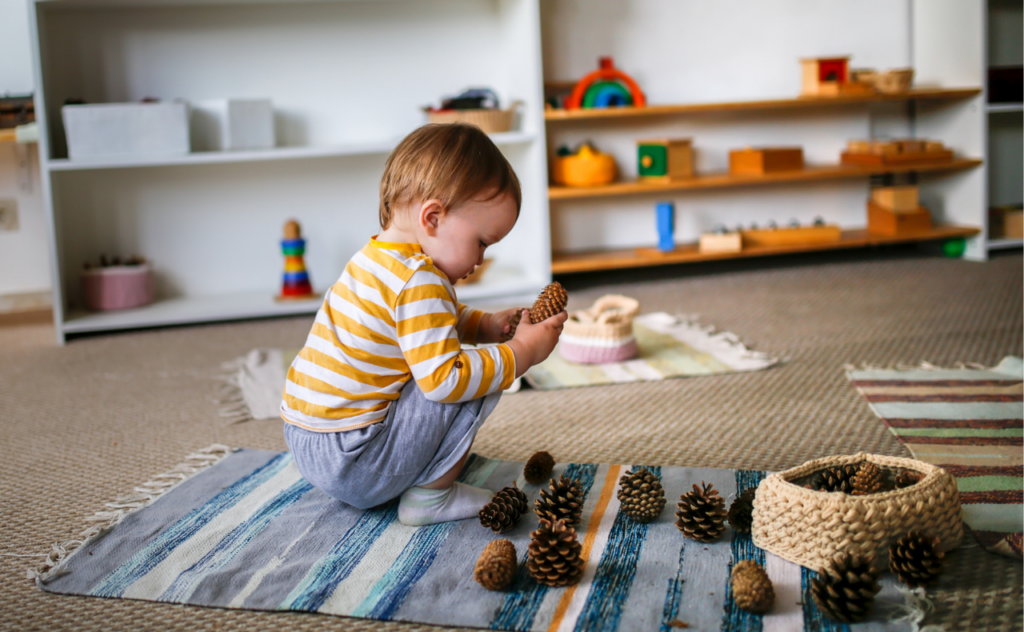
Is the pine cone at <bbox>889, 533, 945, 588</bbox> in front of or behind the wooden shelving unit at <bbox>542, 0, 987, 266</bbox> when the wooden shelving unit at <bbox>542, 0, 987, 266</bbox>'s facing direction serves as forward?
in front

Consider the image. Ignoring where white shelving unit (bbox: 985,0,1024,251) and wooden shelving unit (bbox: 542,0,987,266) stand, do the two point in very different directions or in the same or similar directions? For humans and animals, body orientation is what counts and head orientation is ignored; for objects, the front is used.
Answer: same or similar directions

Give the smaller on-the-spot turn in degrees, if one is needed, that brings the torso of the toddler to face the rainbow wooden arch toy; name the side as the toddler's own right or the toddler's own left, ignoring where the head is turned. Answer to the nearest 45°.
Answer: approximately 90° to the toddler's own left

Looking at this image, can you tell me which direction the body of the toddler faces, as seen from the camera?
to the viewer's right

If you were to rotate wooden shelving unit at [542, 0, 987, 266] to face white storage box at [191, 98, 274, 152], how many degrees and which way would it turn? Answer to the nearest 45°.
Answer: approximately 45° to its right

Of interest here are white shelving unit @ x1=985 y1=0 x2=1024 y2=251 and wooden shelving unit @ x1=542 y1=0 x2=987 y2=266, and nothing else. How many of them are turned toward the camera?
2

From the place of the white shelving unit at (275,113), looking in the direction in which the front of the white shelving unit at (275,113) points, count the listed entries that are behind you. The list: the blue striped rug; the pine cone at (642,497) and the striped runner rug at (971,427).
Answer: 0

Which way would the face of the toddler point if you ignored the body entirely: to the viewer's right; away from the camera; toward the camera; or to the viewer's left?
to the viewer's right

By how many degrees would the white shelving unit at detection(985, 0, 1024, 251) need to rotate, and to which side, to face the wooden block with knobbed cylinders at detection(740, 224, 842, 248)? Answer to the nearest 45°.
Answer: approximately 45° to its right

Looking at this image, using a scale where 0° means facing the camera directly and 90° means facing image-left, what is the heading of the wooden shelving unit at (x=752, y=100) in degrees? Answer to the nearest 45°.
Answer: approximately 0°

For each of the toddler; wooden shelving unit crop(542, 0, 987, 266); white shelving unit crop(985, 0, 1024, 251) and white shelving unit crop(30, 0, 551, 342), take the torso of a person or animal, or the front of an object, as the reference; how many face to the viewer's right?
1

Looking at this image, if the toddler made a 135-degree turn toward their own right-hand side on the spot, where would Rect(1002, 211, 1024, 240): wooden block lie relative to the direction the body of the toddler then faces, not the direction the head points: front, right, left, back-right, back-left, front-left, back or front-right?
back

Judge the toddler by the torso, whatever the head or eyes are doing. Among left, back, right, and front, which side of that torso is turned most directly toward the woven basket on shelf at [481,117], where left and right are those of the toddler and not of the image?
left

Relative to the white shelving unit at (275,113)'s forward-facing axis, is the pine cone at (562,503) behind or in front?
in front

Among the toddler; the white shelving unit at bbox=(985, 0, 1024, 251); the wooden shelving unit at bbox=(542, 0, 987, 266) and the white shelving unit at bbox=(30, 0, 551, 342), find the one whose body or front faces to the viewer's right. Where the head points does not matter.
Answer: the toddler

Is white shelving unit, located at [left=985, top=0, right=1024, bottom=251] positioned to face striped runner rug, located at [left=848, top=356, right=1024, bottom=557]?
yes

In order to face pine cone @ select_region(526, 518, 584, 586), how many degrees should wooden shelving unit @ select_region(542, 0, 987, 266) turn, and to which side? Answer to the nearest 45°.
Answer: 0° — it already faces it

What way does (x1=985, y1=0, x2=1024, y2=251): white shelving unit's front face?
toward the camera

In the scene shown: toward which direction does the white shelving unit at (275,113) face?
toward the camera
